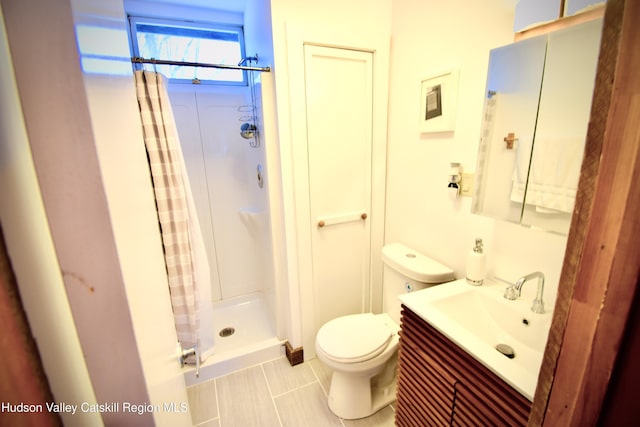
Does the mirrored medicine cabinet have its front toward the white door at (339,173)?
no

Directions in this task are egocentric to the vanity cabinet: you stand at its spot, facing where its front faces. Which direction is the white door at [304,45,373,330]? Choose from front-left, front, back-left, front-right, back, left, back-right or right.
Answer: right

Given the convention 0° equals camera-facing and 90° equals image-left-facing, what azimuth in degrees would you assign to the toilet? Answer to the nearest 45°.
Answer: approximately 45°

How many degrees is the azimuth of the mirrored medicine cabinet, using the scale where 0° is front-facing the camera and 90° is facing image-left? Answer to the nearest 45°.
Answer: approximately 45°

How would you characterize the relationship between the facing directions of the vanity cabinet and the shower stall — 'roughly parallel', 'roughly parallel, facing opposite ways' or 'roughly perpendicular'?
roughly perpendicular

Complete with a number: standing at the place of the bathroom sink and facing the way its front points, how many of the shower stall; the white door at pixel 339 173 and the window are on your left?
0

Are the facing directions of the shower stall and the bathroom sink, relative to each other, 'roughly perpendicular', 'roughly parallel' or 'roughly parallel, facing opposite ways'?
roughly perpendicular

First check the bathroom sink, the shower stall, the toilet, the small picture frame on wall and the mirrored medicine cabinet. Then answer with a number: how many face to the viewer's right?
0

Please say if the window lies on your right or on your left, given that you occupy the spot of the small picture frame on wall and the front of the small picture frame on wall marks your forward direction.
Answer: on your right

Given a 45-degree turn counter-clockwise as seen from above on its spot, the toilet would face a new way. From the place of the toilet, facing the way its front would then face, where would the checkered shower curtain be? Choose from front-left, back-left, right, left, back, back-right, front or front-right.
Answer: right

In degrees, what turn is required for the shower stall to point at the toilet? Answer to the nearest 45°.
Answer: approximately 45° to its left

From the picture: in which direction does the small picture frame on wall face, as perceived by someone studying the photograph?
facing the viewer and to the left of the viewer

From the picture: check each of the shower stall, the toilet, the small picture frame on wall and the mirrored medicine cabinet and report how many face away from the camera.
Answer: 0

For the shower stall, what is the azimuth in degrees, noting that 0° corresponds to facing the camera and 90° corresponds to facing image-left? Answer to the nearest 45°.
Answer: approximately 0°

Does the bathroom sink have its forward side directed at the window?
no
